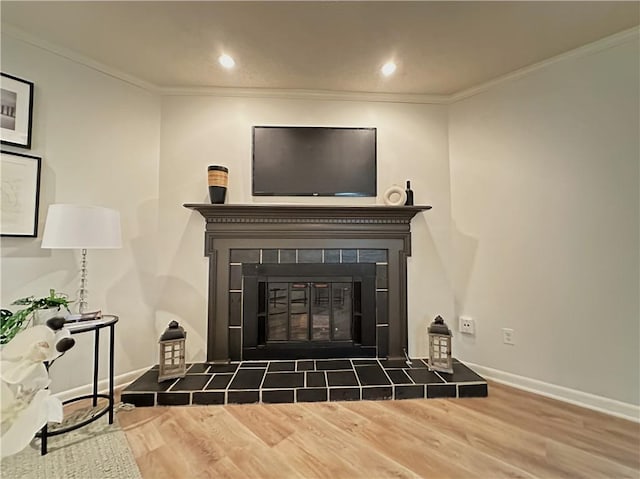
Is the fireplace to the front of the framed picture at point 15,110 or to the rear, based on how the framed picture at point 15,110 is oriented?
to the front

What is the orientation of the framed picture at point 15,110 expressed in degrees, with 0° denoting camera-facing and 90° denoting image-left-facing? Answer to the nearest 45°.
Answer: approximately 315°

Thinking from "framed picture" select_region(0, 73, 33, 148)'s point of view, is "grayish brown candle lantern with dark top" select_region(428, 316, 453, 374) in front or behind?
in front

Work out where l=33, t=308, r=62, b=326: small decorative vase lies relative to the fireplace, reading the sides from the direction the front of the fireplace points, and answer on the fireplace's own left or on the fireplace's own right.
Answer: on the fireplace's own right

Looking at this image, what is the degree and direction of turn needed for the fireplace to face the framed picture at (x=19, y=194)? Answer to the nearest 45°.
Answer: approximately 90° to its right

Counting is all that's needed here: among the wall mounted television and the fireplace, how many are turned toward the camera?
2

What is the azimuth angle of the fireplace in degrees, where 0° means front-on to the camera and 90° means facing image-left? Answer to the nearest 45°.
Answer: approximately 0°

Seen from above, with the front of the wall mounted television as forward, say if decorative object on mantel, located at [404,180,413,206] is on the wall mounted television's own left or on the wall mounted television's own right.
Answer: on the wall mounted television's own left

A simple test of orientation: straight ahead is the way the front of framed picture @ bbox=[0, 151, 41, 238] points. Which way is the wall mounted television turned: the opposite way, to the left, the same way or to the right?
to the right
